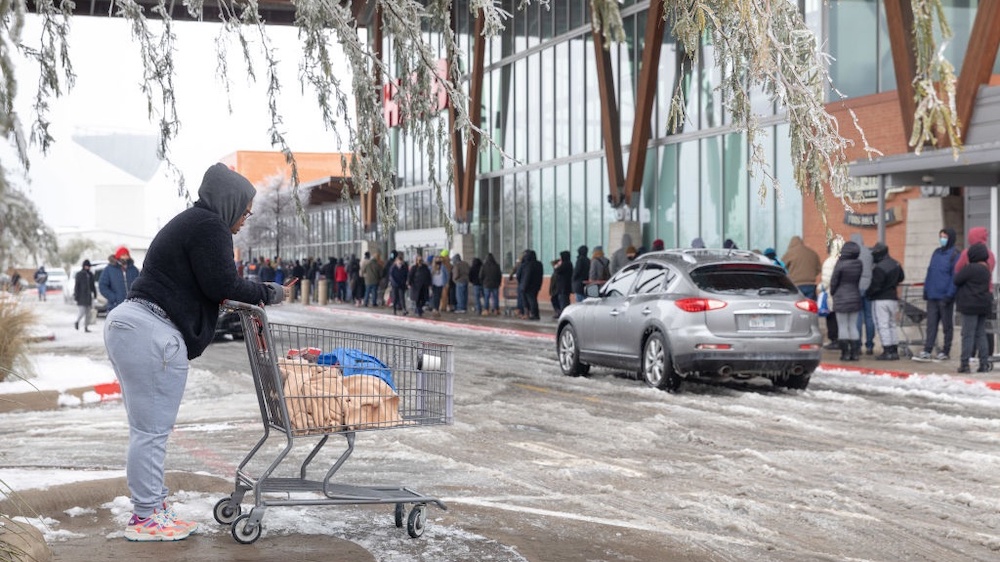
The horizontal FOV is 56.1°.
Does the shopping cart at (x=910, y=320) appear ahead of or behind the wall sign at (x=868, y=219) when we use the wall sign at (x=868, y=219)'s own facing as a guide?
ahead

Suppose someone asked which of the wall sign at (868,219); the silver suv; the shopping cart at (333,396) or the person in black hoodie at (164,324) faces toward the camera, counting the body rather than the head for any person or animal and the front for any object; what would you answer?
the wall sign

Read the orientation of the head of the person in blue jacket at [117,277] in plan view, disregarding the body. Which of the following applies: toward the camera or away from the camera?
toward the camera

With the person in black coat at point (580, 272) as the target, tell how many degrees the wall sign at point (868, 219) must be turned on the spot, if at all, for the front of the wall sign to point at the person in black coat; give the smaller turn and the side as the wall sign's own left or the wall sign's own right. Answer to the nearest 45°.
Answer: approximately 90° to the wall sign's own right

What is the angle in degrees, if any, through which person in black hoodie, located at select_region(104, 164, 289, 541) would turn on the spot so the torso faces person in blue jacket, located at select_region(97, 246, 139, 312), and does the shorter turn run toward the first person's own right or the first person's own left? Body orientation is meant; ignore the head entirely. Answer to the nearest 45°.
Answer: approximately 90° to the first person's own left

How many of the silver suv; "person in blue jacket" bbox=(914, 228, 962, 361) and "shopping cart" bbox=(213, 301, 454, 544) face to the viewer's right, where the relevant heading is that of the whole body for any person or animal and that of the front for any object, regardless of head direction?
1

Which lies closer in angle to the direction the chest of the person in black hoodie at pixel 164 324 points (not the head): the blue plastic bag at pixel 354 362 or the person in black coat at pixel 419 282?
the blue plastic bag

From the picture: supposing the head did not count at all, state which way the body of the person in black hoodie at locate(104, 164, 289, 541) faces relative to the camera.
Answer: to the viewer's right

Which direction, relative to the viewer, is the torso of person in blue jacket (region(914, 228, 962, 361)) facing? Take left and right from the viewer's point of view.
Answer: facing the viewer and to the left of the viewer

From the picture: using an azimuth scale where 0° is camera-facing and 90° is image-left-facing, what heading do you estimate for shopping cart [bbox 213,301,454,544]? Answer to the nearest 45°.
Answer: approximately 270°

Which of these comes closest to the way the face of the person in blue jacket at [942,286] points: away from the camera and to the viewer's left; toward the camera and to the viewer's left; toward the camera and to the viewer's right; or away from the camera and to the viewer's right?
toward the camera and to the viewer's left

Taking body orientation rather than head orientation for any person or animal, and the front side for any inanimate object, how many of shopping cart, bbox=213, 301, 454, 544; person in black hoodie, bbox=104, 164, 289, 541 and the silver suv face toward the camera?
0

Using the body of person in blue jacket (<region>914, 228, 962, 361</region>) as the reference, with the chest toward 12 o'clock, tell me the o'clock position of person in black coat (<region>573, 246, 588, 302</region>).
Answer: The person in black coat is roughly at 3 o'clock from the person in blue jacket.

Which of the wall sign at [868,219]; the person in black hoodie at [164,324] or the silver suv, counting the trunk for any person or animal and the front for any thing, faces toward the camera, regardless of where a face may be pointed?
the wall sign

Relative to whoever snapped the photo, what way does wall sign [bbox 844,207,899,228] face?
facing the viewer

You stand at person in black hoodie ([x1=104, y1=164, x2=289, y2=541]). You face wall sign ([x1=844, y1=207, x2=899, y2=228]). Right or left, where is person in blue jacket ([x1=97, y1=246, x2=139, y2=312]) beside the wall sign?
left

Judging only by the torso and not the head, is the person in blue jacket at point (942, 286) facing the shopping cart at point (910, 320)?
no
